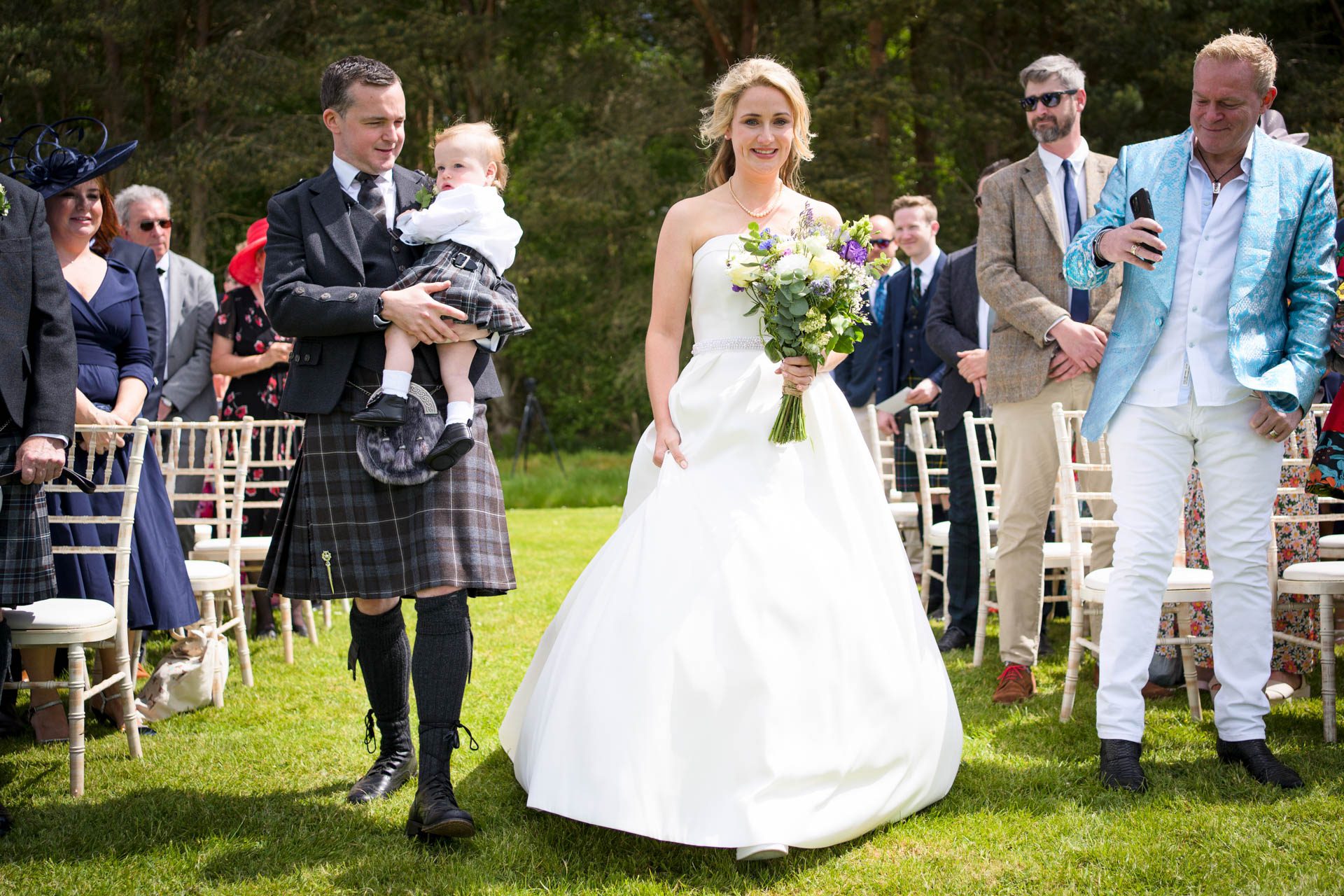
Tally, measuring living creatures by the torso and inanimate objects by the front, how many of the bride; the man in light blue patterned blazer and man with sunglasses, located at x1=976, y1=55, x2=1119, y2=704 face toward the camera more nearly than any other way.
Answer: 3

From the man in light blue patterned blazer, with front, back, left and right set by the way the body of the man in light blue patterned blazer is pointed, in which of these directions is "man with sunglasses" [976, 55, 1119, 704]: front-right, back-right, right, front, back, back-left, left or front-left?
back-right

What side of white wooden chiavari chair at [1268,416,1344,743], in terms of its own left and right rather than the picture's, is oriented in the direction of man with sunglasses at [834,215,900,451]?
back

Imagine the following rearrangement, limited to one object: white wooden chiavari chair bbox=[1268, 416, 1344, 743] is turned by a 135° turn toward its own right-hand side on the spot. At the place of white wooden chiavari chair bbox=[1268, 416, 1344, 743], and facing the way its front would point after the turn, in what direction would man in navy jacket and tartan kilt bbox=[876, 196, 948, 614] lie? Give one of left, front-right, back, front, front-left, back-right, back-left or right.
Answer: front-right

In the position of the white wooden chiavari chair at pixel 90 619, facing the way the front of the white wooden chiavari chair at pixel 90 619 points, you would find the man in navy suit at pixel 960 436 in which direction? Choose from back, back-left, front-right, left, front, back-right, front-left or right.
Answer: back-left

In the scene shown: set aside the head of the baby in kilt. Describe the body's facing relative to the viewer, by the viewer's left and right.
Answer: facing the viewer and to the left of the viewer

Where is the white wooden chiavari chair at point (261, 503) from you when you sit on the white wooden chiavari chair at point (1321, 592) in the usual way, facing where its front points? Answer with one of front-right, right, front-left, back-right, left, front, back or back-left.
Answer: back-right

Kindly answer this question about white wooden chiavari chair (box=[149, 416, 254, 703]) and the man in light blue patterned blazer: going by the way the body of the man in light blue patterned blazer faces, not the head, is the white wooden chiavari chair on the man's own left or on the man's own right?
on the man's own right

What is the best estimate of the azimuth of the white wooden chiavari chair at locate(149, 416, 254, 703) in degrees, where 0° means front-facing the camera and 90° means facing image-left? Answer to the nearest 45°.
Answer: approximately 45°

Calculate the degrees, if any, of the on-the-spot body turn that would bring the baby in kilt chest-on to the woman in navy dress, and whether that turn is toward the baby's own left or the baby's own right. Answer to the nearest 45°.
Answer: approximately 90° to the baby's own right
